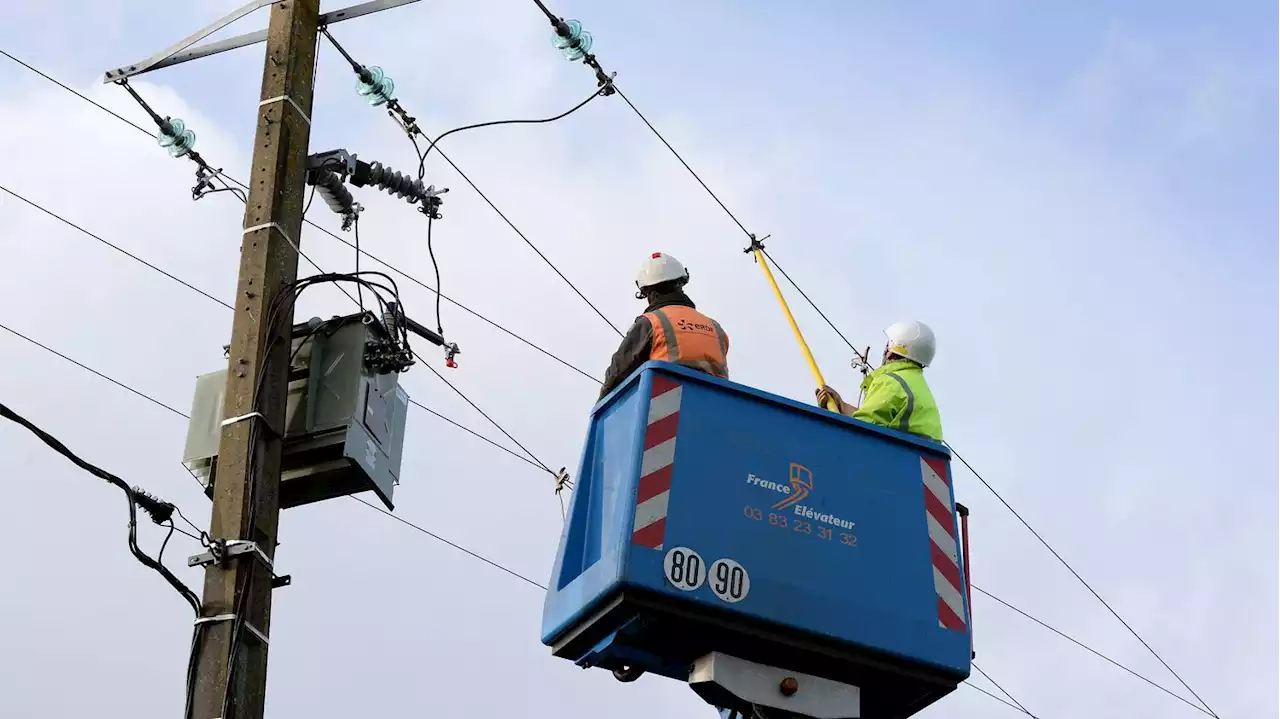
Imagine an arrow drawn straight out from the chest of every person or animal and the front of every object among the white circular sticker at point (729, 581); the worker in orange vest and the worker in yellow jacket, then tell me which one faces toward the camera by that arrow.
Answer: the white circular sticker

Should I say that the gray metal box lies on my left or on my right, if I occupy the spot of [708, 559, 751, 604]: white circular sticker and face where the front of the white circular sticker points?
on my right

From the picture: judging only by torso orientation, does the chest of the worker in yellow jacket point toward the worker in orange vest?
no

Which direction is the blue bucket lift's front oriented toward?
toward the camera

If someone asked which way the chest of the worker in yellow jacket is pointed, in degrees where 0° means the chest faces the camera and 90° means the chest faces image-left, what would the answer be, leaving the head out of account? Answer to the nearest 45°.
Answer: approximately 135°

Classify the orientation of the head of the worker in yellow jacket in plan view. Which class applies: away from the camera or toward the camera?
away from the camera

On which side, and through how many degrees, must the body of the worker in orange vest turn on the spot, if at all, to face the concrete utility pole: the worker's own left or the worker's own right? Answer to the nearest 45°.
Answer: approximately 45° to the worker's own left

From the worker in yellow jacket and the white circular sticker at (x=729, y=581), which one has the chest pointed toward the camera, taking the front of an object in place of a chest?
the white circular sticker

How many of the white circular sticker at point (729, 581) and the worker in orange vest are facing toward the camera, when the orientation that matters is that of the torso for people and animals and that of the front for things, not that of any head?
1

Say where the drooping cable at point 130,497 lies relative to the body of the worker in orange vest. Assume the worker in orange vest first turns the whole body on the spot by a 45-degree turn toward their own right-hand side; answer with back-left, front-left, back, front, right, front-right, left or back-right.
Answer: left

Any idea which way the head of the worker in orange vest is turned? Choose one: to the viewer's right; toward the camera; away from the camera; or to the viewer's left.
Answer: away from the camera

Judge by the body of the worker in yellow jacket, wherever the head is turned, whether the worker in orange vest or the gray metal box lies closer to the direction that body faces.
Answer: the gray metal box

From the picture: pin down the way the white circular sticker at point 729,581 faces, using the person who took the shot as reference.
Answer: facing the viewer

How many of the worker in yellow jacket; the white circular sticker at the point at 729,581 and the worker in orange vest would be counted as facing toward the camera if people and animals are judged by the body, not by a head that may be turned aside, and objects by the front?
1
